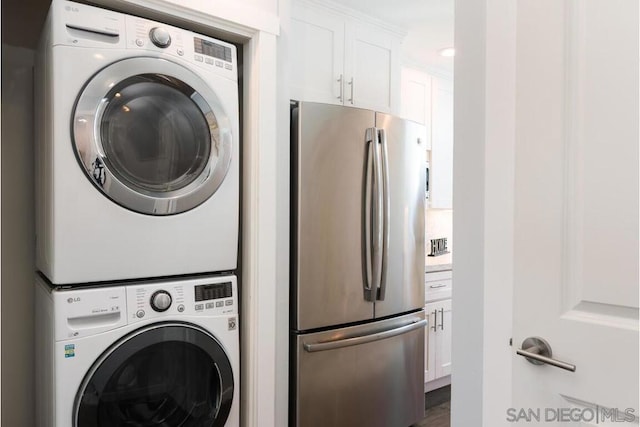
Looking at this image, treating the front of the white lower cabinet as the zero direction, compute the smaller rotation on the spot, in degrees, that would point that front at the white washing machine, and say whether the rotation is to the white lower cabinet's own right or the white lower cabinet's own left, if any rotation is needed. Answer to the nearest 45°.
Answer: approximately 90° to the white lower cabinet's own right

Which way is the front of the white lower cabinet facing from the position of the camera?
facing the viewer and to the right of the viewer

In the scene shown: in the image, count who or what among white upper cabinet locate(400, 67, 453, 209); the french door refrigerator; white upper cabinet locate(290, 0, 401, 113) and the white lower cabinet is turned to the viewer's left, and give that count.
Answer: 0

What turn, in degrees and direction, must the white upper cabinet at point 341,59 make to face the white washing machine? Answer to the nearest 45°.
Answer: approximately 90° to its right

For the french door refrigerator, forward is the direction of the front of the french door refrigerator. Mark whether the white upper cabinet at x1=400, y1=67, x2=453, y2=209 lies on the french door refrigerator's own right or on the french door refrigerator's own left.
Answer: on the french door refrigerator's own left

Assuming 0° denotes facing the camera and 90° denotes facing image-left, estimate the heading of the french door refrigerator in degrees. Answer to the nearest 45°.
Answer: approximately 315°

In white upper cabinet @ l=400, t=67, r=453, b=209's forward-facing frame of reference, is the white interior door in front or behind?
in front

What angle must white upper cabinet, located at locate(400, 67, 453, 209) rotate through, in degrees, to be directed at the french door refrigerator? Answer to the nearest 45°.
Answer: approximately 45° to its right

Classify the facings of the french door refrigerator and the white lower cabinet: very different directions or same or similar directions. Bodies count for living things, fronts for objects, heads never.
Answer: same or similar directions

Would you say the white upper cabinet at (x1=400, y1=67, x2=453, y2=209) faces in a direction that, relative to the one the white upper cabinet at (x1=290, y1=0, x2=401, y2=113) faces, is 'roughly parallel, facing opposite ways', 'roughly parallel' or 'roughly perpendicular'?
roughly parallel

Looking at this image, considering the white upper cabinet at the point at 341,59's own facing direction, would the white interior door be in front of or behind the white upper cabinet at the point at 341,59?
in front

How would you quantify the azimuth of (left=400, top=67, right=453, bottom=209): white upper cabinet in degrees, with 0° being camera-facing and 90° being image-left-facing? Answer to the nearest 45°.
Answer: approximately 315°

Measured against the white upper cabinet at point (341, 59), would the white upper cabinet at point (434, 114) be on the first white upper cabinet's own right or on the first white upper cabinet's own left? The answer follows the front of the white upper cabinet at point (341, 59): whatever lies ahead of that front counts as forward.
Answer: on the first white upper cabinet's own left

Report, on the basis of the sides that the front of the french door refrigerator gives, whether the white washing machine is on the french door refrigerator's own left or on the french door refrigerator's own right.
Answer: on the french door refrigerator's own right

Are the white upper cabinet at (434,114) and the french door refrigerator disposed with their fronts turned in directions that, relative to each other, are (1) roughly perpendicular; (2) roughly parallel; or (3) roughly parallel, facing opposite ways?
roughly parallel

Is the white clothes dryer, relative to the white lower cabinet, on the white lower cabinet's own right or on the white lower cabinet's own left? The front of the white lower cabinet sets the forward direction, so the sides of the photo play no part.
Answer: on the white lower cabinet's own right

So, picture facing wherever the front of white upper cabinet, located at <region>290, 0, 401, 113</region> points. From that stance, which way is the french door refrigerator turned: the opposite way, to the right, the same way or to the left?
the same way

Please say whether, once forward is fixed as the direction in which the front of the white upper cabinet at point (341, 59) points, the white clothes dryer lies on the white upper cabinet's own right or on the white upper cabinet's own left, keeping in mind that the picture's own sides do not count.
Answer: on the white upper cabinet's own right
